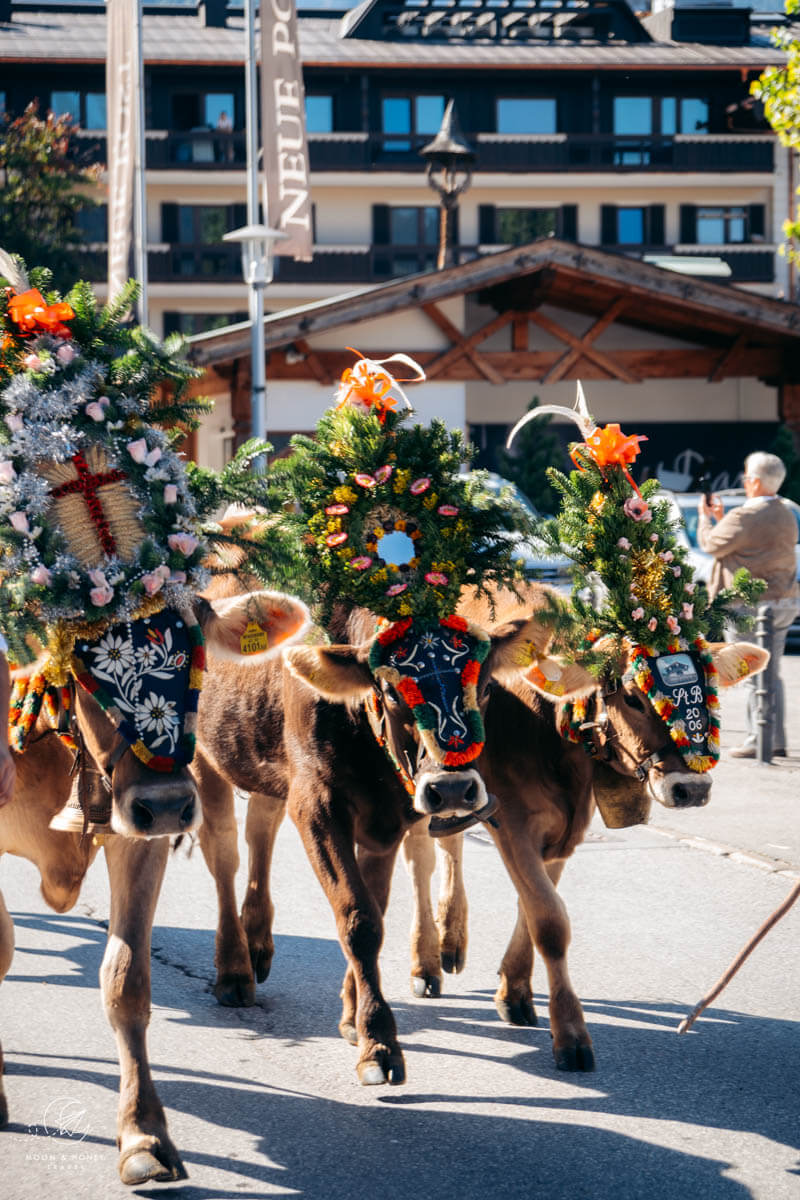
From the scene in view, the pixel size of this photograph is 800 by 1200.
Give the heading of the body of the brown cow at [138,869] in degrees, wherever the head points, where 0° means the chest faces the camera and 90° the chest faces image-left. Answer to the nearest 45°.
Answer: approximately 315°

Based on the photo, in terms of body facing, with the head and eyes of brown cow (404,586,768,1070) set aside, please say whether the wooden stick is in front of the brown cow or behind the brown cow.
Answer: in front

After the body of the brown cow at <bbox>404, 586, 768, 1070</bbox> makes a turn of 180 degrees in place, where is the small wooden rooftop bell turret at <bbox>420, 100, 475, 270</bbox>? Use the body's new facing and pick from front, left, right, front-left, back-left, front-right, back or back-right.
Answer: front-right

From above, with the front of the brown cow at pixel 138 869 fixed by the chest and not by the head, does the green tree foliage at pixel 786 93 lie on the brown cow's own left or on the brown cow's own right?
on the brown cow's own left

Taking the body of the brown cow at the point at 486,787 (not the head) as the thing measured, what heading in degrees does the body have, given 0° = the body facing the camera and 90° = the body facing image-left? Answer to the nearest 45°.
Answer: approximately 315°

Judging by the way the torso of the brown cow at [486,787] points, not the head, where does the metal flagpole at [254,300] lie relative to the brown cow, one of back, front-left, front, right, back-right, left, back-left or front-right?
back-left
